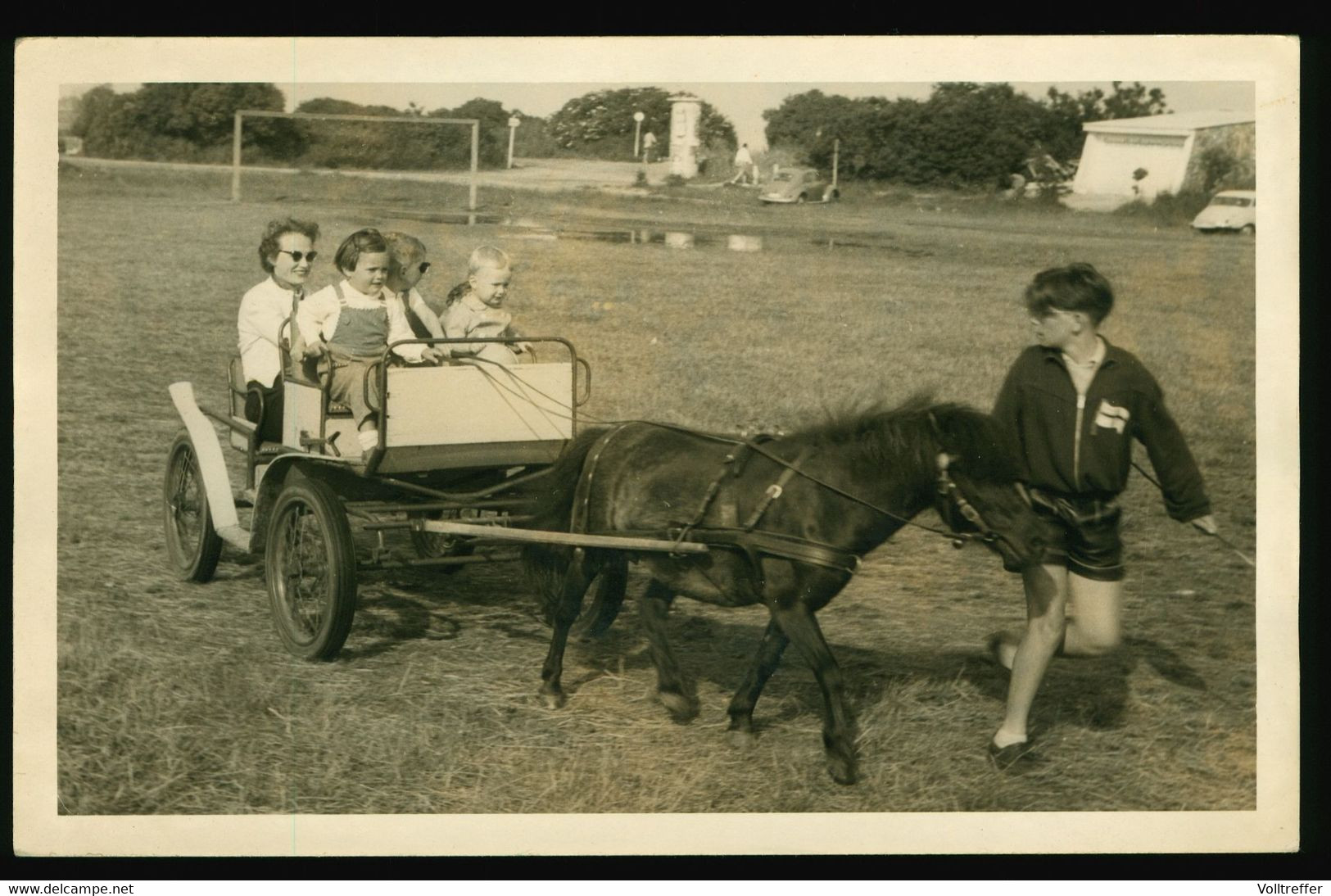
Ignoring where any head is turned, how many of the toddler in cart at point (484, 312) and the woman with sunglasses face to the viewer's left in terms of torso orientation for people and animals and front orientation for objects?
0

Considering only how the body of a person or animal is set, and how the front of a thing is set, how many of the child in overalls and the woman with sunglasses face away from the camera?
0

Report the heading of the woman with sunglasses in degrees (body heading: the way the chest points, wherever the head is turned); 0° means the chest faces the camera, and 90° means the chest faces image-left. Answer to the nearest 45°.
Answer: approximately 315°

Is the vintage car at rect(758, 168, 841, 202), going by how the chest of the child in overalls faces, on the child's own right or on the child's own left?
on the child's own left

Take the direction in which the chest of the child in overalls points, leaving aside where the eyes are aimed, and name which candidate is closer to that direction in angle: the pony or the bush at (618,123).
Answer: the pony

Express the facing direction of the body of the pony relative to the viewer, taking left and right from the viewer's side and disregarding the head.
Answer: facing the viewer and to the right of the viewer

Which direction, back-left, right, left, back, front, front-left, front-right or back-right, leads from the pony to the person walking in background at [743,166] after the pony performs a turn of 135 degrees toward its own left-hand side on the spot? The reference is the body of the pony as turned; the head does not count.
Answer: front

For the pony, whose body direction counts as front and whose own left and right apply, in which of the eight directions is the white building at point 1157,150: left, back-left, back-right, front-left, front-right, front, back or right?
left
